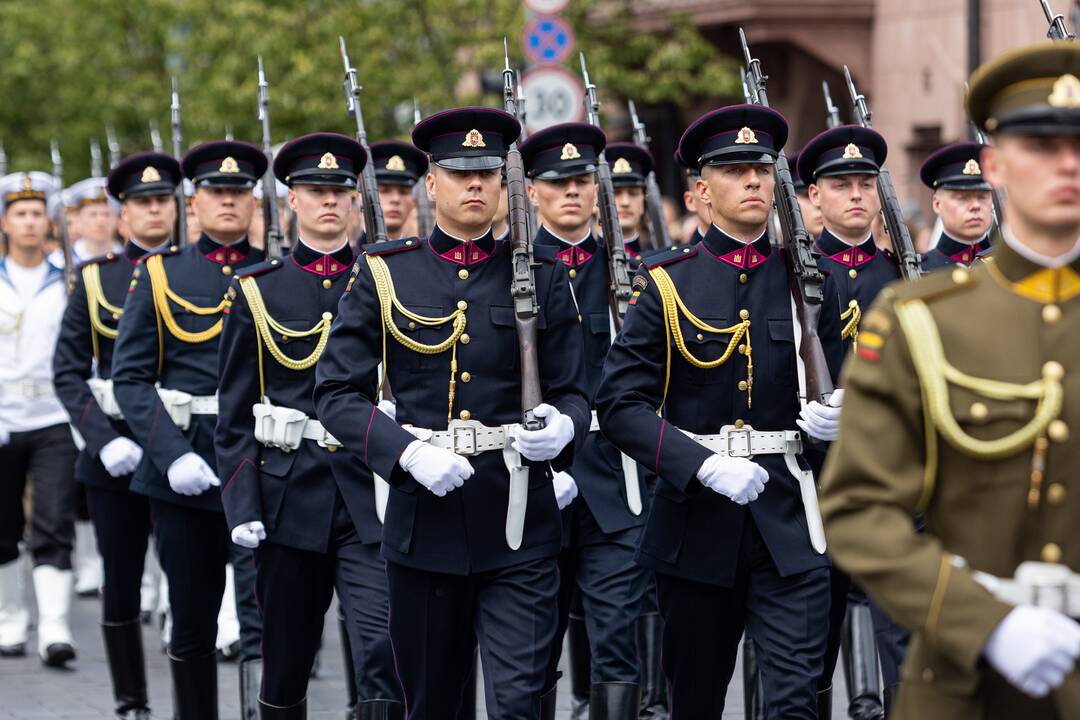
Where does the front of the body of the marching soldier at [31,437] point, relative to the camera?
toward the camera

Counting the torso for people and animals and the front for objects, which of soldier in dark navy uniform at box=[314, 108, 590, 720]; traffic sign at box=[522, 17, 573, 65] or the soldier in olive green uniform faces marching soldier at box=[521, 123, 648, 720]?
the traffic sign

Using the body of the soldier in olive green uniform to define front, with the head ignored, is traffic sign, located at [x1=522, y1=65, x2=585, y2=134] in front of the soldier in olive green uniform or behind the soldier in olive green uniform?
behind

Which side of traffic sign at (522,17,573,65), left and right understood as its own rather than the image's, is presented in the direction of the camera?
front

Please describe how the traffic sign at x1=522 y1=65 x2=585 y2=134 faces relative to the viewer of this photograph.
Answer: facing the viewer

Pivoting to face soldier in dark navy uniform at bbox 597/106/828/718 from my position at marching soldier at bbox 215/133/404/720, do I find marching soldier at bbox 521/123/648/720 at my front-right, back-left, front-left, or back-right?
front-left

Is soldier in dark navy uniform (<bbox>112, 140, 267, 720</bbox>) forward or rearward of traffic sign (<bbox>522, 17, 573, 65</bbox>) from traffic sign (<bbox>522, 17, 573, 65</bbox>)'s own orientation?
forward

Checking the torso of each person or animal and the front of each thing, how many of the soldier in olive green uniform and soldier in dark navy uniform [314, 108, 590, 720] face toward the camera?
2

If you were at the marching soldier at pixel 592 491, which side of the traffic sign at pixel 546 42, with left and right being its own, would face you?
front
